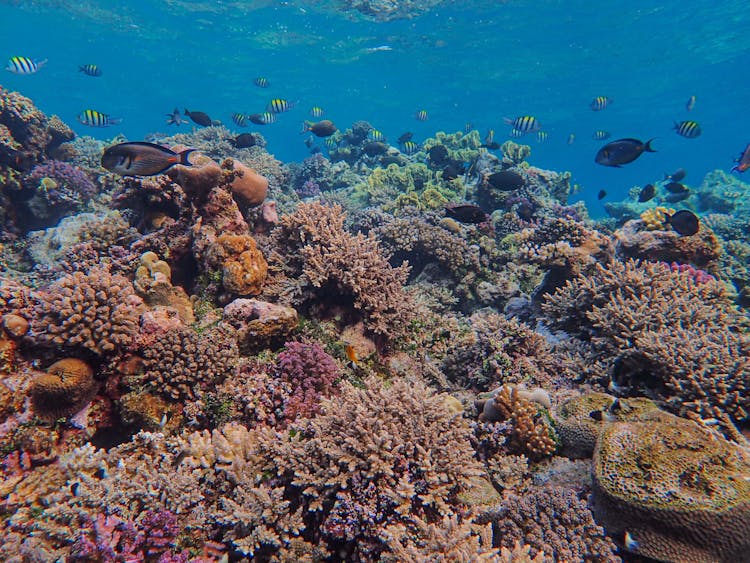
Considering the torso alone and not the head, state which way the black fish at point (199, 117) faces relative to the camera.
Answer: to the viewer's right

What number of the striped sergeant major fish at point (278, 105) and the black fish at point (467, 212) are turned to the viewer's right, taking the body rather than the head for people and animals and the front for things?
1

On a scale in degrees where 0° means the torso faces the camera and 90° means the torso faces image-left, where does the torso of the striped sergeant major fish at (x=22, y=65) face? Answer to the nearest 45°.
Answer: approximately 90°

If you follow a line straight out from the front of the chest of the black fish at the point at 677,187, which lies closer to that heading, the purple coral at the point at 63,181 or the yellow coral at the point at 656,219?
the purple coral

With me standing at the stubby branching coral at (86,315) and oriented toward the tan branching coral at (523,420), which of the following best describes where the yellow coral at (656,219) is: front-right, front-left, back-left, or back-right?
front-left
